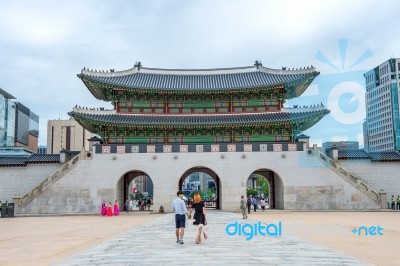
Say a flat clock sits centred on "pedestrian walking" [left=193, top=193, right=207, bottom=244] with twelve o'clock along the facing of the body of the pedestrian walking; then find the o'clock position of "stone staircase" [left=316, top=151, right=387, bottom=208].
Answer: The stone staircase is roughly at 1 o'clock from the pedestrian walking.

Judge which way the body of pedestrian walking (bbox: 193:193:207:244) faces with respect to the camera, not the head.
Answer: away from the camera

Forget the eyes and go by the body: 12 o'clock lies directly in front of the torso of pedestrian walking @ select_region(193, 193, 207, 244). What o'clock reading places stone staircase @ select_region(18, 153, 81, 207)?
The stone staircase is roughly at 11 o'clock from the pedestrian walking.

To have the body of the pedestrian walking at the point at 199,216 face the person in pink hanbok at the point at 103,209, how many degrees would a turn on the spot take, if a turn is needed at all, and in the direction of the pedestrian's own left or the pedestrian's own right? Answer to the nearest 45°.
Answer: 0° — they already face them

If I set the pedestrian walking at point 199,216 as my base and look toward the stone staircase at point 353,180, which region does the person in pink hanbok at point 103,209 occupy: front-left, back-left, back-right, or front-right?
front-left

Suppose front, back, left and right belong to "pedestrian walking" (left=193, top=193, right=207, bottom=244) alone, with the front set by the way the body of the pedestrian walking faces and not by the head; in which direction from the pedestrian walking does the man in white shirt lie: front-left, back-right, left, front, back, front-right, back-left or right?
left

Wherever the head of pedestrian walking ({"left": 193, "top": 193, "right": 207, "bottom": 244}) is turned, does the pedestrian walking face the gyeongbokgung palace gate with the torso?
yes
